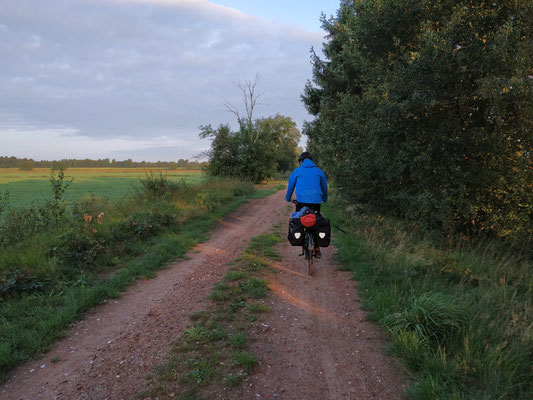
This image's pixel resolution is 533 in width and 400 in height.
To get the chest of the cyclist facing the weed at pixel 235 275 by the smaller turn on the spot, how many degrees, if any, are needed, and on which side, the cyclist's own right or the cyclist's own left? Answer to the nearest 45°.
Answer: approximately 135° to the cyclist's own left

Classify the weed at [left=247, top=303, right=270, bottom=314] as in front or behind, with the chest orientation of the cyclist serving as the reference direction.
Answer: behind

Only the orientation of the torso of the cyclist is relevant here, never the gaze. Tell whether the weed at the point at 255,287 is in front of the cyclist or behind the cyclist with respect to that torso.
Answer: behind

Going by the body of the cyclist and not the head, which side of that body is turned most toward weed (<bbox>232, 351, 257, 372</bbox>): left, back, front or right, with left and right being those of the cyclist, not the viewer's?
back

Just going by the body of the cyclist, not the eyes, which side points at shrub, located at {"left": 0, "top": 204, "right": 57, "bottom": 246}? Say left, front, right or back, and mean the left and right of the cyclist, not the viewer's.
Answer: left

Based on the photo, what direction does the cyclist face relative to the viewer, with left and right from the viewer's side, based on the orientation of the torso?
facing away from the viewer

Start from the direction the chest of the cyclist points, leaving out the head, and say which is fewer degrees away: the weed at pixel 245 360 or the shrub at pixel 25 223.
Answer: the shrub

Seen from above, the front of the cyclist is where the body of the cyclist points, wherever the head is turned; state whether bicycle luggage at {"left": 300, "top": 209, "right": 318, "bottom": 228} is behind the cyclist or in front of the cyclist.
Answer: behind

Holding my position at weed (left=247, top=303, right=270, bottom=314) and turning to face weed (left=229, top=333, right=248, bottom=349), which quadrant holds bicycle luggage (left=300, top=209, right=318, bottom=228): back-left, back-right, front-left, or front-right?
back-left
